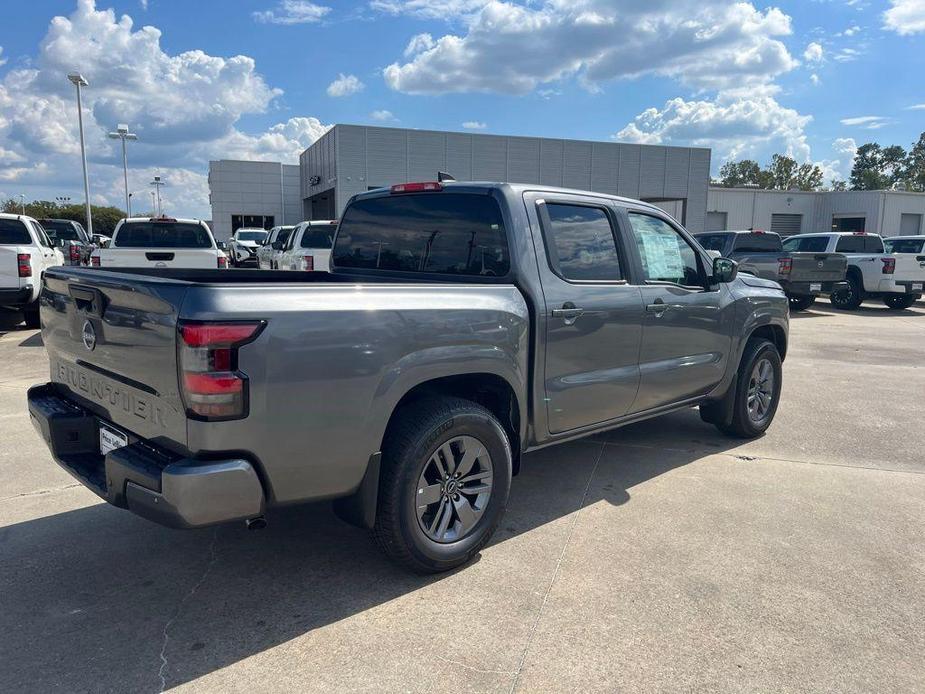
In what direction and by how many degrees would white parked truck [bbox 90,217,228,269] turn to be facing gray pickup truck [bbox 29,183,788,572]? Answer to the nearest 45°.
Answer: approximately 180°

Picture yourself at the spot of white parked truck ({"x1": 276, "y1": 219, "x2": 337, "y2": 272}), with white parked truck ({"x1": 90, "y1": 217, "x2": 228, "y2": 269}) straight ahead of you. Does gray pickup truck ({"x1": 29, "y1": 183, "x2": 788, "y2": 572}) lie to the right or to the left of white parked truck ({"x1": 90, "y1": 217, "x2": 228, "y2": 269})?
left

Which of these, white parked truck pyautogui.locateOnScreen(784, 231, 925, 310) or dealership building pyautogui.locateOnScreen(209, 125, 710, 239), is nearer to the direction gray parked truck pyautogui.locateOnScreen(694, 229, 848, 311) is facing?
the dealership building

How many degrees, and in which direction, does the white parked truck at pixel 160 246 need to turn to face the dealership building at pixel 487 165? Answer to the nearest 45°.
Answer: approximately 45° to its right

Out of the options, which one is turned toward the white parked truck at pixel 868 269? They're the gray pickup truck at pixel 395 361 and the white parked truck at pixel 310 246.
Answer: the gray pickup truck

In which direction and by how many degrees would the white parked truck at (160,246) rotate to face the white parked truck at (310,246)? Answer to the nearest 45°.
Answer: approximately 45° to its right

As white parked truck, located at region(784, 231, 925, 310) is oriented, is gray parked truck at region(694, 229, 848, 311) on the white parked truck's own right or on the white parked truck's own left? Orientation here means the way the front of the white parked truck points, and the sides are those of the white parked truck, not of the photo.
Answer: on the white parked truck's own left

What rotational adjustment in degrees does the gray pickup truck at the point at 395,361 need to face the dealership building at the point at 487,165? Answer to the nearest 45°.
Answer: approximately 45° to its left

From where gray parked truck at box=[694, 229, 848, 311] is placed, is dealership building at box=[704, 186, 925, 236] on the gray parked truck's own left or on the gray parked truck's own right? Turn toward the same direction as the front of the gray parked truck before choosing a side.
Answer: on the gray parked truck's own right

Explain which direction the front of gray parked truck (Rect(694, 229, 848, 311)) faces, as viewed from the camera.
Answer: facing away from the viewer and to the left of the viewer

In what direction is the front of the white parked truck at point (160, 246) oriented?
away from the camera
